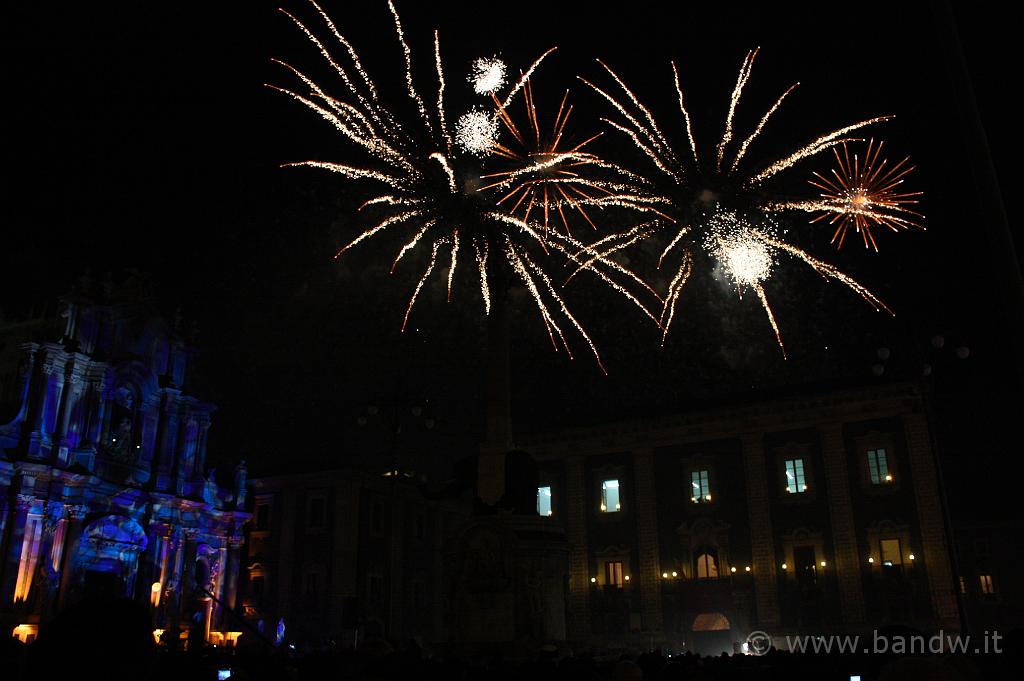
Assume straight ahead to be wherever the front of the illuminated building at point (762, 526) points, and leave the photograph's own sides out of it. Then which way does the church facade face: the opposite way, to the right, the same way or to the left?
to the left

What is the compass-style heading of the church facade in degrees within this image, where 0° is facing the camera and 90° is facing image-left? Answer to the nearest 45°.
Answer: approximately 315°

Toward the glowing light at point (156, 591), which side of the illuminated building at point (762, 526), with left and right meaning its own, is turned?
right

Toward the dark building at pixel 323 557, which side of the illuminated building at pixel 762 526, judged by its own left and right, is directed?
right
